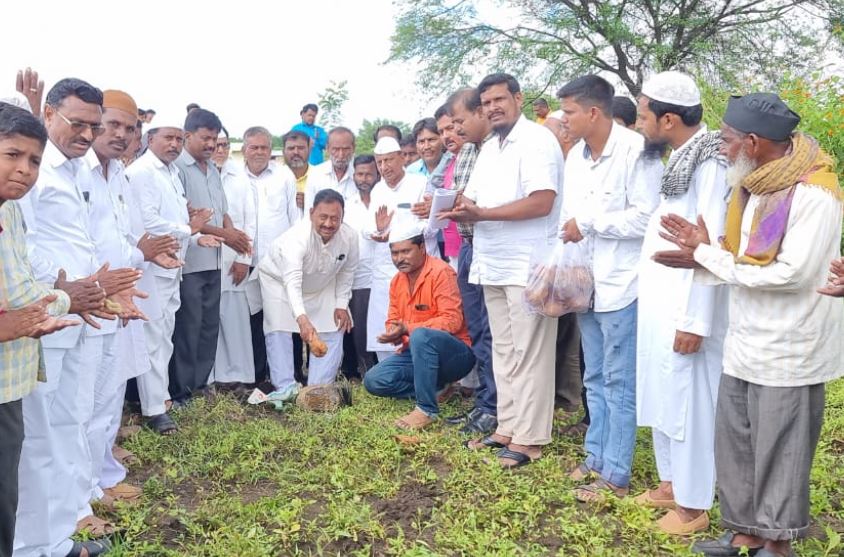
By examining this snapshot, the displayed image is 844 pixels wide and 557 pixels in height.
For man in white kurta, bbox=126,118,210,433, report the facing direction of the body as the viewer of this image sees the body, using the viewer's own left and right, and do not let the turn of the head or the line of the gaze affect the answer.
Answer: facing the viewer and to the right of the viewer

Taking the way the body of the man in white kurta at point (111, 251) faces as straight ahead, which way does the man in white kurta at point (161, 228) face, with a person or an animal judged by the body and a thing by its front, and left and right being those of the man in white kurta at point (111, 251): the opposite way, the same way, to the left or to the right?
the same way

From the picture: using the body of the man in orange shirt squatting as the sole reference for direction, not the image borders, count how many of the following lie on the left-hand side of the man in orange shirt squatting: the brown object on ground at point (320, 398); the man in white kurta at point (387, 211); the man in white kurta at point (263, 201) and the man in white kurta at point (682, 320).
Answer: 1

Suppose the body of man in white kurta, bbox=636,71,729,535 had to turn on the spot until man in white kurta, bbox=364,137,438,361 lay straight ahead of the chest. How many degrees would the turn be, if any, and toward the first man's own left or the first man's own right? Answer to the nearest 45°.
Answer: approximately 45° to the first man's own right

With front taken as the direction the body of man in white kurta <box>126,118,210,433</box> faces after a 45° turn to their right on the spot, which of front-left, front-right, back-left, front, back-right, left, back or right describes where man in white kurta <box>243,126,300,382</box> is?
back-left

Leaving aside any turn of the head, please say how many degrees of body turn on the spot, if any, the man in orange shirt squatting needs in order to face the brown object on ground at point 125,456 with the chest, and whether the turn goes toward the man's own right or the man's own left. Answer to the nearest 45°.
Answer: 0° — they already face it

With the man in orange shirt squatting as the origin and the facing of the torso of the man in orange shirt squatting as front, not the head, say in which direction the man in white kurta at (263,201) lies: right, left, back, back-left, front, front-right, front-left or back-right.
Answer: right

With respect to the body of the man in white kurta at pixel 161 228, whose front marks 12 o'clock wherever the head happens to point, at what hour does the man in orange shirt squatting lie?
The man in orange shirt squatting is roughly at 11 o'clock from the man in white kurta.

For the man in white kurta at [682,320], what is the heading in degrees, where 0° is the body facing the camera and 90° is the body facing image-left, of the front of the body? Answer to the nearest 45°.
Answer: approximately 90°

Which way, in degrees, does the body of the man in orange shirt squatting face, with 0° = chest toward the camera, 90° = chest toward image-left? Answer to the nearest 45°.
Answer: approximately 45°

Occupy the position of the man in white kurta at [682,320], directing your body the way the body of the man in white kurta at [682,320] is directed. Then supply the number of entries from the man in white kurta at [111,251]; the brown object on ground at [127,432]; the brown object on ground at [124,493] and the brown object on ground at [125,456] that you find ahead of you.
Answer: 4

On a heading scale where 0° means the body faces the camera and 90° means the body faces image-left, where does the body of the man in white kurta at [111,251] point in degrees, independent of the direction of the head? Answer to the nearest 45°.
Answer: approximately 315°

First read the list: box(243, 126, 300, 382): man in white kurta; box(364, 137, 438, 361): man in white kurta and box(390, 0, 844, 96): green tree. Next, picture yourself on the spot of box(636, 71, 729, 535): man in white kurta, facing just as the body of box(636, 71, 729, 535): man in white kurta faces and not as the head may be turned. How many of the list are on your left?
0

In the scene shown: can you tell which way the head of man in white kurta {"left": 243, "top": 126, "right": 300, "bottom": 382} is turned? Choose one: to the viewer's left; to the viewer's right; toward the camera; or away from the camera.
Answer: toward the camera

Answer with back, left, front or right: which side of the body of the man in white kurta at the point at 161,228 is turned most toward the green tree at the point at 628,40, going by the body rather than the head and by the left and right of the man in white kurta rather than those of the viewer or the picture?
left

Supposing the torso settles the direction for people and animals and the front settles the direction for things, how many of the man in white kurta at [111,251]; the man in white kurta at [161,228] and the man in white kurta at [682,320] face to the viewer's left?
1

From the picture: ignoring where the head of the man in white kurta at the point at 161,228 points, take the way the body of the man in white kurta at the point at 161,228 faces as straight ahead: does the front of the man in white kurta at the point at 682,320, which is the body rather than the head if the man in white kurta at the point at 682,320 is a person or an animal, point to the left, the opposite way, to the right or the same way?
the opposite way

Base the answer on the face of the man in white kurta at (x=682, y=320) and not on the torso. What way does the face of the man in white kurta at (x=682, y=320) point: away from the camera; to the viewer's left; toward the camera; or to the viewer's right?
to the viewer's left
